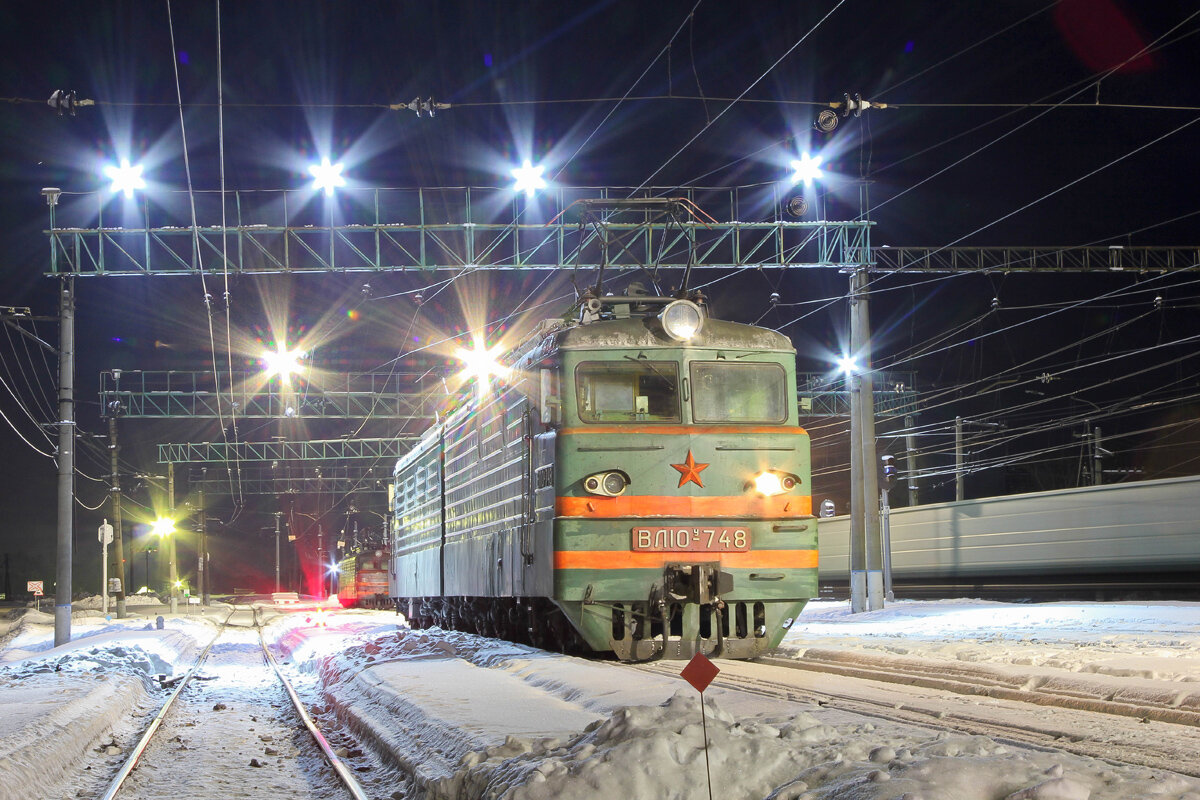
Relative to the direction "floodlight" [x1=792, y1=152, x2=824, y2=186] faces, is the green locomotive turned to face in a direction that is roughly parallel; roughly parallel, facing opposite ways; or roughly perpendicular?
roughly parallel

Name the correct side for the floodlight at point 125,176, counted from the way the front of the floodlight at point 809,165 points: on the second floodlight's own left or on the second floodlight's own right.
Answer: on the second floodlight's own right

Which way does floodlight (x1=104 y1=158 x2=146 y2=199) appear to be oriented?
toward the camera

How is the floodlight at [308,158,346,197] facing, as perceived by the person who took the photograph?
facing the viewer

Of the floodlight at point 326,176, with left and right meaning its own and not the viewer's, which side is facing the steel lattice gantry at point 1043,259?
left

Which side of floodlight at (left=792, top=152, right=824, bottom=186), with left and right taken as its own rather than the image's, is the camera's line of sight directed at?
front

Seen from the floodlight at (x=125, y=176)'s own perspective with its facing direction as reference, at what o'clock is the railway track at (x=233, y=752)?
The railway track is roughly at 12 o'clock from the floodlight.

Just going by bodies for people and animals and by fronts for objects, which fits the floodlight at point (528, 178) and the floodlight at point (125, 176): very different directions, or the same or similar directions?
same or similar directions
